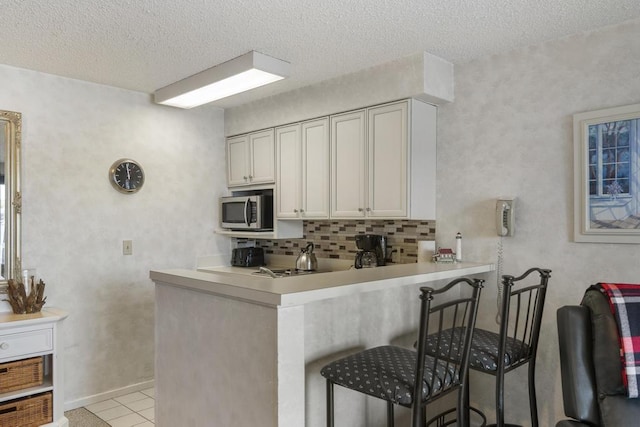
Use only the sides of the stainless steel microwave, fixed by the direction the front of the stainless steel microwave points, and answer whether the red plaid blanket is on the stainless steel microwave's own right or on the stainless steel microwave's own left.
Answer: on the stainless steel microwave's own left

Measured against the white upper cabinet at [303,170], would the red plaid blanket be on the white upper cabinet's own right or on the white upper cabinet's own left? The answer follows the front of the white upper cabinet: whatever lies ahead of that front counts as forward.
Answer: on the white upper cabinet's own left

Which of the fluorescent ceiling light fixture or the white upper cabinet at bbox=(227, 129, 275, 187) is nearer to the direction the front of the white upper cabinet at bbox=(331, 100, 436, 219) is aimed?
the fluorescent ceiling light fixture

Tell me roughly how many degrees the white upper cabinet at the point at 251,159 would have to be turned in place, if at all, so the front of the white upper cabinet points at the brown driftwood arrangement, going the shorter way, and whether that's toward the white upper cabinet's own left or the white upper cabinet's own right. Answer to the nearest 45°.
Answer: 0° — it already faces it

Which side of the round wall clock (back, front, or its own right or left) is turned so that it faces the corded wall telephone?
front

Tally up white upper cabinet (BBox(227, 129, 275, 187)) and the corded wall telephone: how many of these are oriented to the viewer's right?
0

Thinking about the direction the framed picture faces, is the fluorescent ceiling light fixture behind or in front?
in front

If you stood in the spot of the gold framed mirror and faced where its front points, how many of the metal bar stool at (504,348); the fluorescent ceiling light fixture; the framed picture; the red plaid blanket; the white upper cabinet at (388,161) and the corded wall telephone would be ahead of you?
6

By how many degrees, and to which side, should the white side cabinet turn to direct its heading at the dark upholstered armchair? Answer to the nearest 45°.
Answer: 0° — it already faces it

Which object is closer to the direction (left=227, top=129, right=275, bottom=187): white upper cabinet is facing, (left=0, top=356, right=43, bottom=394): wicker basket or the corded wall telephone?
the wicker basket

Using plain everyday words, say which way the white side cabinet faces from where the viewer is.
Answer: facing the viewer and to the right of the viewer

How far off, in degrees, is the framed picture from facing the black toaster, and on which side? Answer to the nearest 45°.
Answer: approximately 45° to its right
